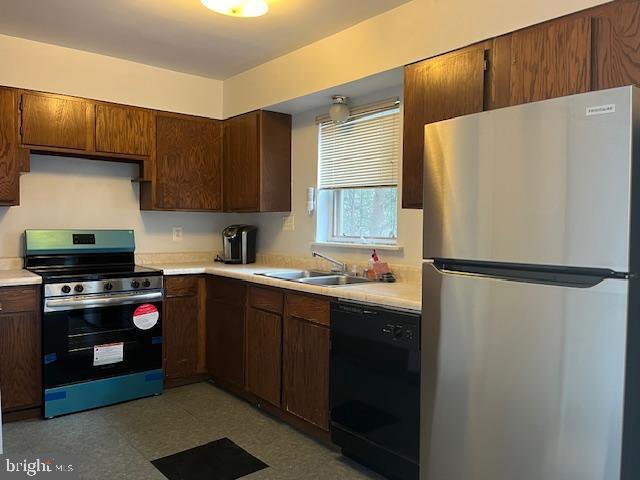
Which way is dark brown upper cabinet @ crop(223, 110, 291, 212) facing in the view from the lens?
facing the viewer and to the left of the viewer

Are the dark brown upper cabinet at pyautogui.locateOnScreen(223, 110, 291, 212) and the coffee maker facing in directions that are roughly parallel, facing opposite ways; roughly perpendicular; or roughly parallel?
roughly parallel

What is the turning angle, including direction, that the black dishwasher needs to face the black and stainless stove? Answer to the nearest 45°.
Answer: approximately 45° to its right

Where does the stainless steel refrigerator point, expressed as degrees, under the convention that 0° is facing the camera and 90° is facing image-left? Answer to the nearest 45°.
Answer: approximately 45°

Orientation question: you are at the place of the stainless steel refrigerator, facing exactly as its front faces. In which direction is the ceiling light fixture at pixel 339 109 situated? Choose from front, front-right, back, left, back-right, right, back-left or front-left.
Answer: right

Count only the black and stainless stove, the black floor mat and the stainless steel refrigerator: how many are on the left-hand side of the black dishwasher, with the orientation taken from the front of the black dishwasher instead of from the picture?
1

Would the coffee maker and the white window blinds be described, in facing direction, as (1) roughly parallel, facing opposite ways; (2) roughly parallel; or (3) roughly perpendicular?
roughly parallel

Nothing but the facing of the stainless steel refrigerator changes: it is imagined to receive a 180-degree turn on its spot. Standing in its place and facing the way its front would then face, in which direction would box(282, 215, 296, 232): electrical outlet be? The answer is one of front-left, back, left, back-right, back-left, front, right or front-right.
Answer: left

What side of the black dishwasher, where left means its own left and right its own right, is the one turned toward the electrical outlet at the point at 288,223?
right

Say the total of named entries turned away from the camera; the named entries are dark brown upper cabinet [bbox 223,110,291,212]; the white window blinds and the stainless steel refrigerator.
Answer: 0

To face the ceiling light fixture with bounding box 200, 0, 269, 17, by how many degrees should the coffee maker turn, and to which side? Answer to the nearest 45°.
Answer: approximately 45° to its left

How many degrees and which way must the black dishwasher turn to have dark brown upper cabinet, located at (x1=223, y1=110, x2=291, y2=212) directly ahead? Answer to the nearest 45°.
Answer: approximately 90° to its right

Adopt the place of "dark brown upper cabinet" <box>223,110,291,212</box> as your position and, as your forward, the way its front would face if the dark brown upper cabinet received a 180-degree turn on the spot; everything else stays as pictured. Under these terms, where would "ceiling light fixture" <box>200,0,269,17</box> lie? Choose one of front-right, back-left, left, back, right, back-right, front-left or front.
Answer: back-right

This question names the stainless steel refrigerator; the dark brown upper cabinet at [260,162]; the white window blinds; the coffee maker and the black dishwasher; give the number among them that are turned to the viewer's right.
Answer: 0

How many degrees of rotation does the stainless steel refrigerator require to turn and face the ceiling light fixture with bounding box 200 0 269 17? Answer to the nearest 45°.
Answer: approximately 45° to its right

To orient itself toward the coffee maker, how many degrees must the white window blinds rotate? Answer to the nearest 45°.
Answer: approximately 90° to its right
